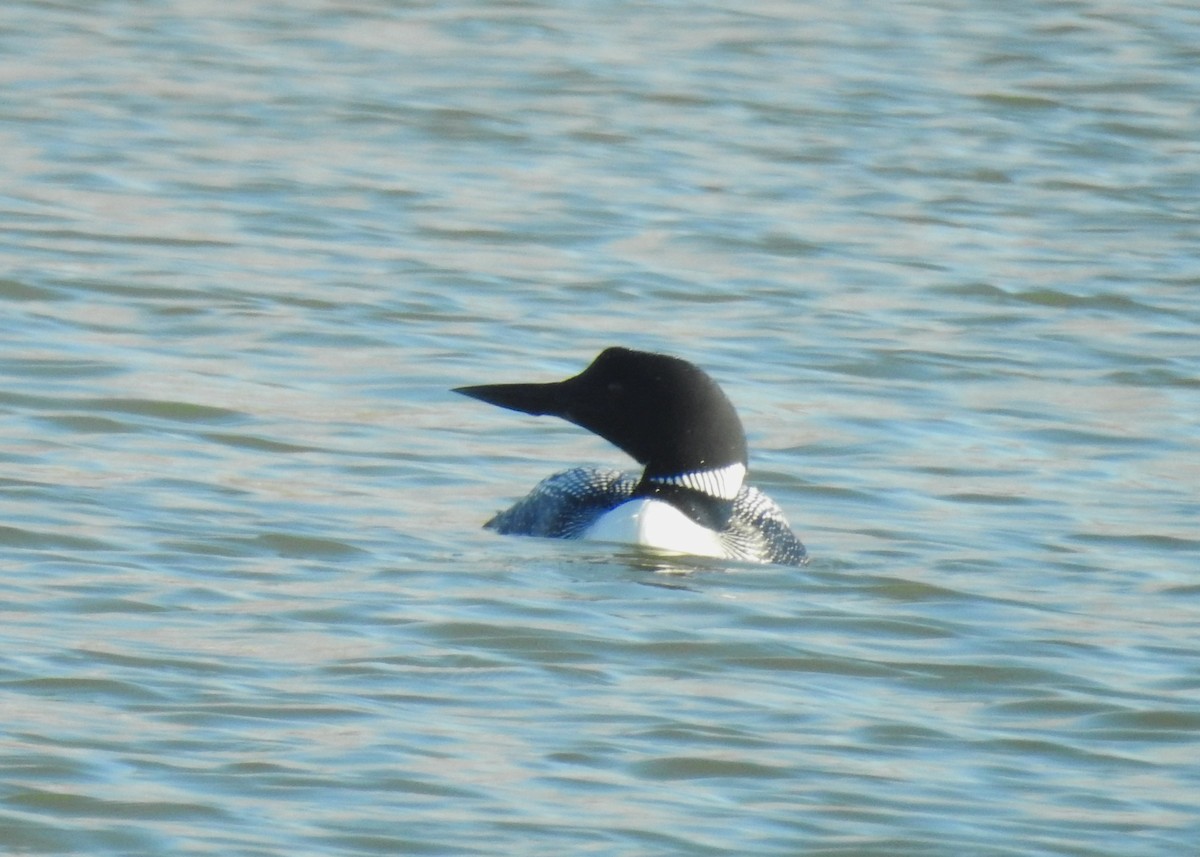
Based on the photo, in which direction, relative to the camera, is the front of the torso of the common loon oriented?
toward the camera
